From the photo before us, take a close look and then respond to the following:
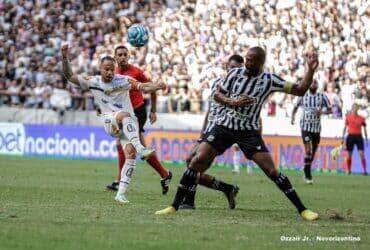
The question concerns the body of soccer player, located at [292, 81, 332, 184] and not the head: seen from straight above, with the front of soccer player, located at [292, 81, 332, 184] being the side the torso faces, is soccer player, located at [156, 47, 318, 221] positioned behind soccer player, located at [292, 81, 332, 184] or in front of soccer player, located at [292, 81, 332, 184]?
in front

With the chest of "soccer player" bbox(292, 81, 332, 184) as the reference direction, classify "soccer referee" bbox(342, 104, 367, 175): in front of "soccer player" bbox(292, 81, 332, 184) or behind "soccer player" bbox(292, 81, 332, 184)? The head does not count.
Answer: behind

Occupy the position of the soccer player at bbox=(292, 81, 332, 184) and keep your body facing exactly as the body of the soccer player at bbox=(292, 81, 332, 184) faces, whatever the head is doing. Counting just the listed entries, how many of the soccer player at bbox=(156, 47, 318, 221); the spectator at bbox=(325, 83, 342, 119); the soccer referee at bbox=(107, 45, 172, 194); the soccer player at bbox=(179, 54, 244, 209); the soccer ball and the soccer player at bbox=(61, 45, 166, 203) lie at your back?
1

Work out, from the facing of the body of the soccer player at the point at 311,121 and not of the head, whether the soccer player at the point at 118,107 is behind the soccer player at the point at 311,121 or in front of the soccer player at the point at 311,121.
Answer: in front

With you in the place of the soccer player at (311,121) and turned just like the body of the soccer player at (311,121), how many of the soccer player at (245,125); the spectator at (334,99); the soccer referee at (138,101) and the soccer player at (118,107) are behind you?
1

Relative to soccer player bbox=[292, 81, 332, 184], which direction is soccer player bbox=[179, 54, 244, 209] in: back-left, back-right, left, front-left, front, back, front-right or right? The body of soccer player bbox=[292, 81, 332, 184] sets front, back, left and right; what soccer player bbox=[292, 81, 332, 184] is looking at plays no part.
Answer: front

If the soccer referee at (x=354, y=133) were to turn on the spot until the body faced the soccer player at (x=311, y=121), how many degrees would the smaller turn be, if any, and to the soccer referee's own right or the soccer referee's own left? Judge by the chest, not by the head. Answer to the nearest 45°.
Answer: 0° — they already face them

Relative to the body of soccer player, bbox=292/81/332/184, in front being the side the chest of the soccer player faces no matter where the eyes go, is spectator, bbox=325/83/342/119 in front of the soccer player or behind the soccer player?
behind

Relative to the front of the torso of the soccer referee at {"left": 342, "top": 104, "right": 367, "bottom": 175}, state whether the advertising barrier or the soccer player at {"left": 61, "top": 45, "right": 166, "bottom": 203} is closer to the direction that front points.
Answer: the soccer player

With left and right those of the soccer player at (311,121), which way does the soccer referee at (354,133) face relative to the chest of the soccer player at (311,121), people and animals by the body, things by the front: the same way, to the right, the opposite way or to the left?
the same way

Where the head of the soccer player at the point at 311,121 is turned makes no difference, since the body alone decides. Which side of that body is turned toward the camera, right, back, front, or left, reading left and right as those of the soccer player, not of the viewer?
front
